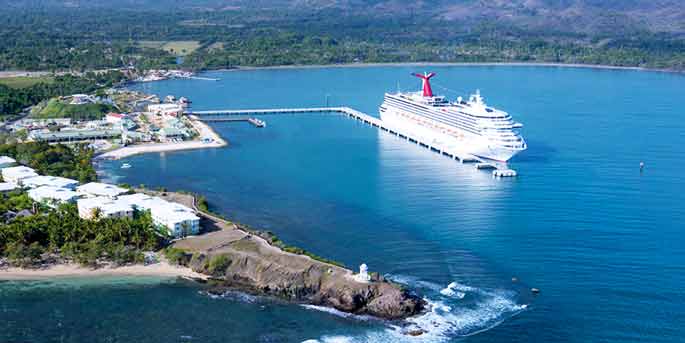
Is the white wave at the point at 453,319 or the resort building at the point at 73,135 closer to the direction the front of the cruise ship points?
the white wave

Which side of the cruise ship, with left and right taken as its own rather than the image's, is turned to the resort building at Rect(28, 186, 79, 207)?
right

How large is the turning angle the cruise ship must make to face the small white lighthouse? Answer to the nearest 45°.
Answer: approximately 45° to its right

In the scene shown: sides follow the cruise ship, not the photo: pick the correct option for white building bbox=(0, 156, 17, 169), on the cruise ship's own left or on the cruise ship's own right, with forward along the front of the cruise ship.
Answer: on the cruise ship's own right

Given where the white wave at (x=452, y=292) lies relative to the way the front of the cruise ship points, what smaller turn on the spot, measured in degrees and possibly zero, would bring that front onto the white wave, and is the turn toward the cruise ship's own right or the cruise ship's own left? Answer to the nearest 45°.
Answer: approximately 45° to the cruise ship's own right

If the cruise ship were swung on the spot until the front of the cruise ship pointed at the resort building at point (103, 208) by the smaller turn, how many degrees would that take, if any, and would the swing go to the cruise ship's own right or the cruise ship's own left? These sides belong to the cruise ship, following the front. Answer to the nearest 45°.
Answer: approximately 90° to the cruise ship's own right

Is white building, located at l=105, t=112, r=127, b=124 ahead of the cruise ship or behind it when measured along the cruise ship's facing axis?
behind

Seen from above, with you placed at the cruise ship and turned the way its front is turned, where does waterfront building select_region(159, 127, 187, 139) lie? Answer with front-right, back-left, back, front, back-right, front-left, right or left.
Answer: back-right

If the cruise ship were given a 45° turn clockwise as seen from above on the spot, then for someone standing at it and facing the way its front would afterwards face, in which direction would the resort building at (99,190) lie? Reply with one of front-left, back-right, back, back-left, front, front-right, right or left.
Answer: front-right

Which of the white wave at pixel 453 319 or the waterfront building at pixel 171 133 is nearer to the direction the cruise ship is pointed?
the white wave

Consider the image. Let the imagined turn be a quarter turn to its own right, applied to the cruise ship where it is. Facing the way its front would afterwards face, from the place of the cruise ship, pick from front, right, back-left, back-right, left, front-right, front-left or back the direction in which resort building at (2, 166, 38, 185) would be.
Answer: front

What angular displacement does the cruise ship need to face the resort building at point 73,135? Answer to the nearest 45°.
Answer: approximately 135° to its right

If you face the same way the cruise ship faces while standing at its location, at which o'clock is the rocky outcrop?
The rocky outcrop is roughly at 2 o'clock from the cruise ship.

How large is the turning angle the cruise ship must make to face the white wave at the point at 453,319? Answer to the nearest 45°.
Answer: approximately 45° to its right

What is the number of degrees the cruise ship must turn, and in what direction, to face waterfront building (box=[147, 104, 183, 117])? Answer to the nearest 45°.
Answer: approximately 135° to its right
